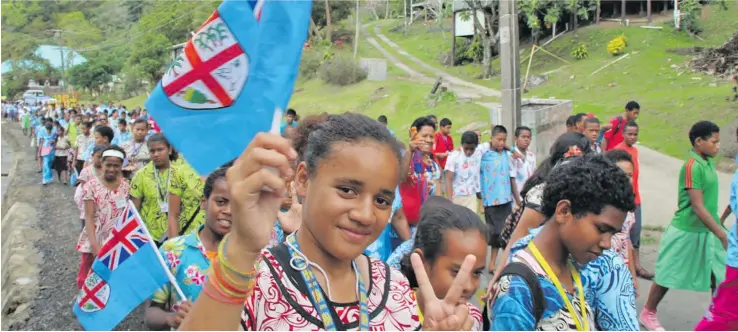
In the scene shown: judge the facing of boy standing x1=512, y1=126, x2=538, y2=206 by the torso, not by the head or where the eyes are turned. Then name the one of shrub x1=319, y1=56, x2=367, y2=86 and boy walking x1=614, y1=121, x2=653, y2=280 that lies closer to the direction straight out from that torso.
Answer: the boy walking

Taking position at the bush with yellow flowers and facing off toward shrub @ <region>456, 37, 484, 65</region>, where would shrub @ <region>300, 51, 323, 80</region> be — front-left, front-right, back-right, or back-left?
front-left

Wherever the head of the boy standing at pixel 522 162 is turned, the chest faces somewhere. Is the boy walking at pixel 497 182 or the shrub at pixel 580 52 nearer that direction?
the boy walking

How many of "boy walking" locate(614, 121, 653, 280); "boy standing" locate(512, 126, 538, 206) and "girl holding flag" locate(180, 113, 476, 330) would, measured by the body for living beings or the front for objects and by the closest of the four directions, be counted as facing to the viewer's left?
0

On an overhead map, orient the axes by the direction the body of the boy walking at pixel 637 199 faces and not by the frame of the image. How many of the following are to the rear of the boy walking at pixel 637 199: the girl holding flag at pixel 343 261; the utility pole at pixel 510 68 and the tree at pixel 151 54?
2

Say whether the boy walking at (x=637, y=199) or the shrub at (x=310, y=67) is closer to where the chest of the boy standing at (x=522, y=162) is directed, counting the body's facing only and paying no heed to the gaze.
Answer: the boy walking

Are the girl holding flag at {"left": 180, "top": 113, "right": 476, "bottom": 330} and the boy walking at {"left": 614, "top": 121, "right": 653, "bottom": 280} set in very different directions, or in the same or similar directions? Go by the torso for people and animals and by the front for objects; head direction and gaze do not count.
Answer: same or similar directions

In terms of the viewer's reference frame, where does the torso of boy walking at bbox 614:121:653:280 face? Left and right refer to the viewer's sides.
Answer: facing the viewer and to the right of the viewer

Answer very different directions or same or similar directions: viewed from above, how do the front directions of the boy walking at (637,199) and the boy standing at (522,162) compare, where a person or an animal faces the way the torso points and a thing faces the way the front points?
same or similar directions

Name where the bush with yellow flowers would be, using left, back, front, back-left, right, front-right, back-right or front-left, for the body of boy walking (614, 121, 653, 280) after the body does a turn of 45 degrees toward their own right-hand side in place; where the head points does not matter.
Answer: back

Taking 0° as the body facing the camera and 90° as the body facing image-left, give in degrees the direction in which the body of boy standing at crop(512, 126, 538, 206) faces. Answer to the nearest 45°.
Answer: approximately 315°

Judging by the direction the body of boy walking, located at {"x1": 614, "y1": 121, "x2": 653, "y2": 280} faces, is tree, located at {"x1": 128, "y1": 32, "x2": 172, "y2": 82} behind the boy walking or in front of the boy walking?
behind

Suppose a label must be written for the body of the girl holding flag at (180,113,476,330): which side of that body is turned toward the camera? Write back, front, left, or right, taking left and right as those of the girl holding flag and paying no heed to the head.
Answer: front

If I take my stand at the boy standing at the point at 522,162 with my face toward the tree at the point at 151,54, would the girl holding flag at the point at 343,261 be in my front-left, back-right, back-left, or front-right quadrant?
back-left

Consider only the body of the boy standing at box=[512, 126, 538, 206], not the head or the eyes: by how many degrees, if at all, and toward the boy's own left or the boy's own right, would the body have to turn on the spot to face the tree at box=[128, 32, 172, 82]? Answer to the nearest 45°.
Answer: approximately 180°
